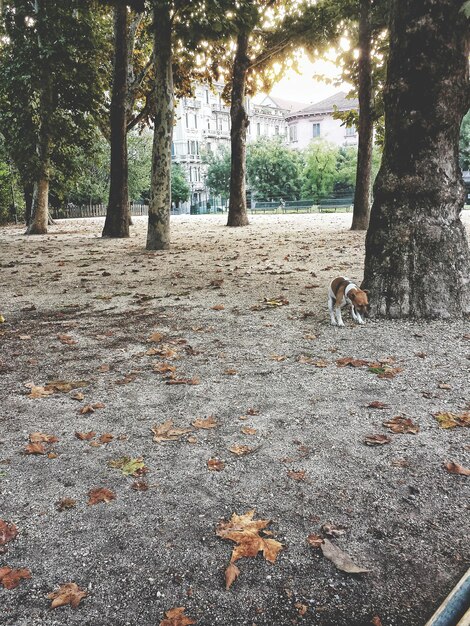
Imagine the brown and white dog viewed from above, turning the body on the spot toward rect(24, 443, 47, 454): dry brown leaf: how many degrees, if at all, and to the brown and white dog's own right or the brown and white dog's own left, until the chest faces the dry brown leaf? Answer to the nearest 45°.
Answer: approximately 90° to the brown and white dog's own right

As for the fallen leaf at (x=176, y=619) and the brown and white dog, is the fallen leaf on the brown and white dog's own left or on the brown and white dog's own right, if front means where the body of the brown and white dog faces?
on the brown and white dog's own right

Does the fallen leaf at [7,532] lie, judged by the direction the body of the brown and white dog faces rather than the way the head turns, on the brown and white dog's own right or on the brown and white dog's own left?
on the brown and white dog's own right

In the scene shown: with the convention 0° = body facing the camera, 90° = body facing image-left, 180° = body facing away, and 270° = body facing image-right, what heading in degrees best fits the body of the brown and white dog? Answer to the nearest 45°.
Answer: approximately 315°

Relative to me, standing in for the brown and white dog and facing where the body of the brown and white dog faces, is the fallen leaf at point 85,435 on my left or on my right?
on my right

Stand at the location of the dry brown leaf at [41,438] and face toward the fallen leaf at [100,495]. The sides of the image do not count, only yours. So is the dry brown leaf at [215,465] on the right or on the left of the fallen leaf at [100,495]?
left

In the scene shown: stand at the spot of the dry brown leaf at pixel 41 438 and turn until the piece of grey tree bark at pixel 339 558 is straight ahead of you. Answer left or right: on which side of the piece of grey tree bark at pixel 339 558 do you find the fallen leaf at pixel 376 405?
left

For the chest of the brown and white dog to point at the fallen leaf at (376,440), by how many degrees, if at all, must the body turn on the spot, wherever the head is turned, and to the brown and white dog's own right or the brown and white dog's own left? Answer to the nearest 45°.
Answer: approximately 45° to the brown and white dog's own right
